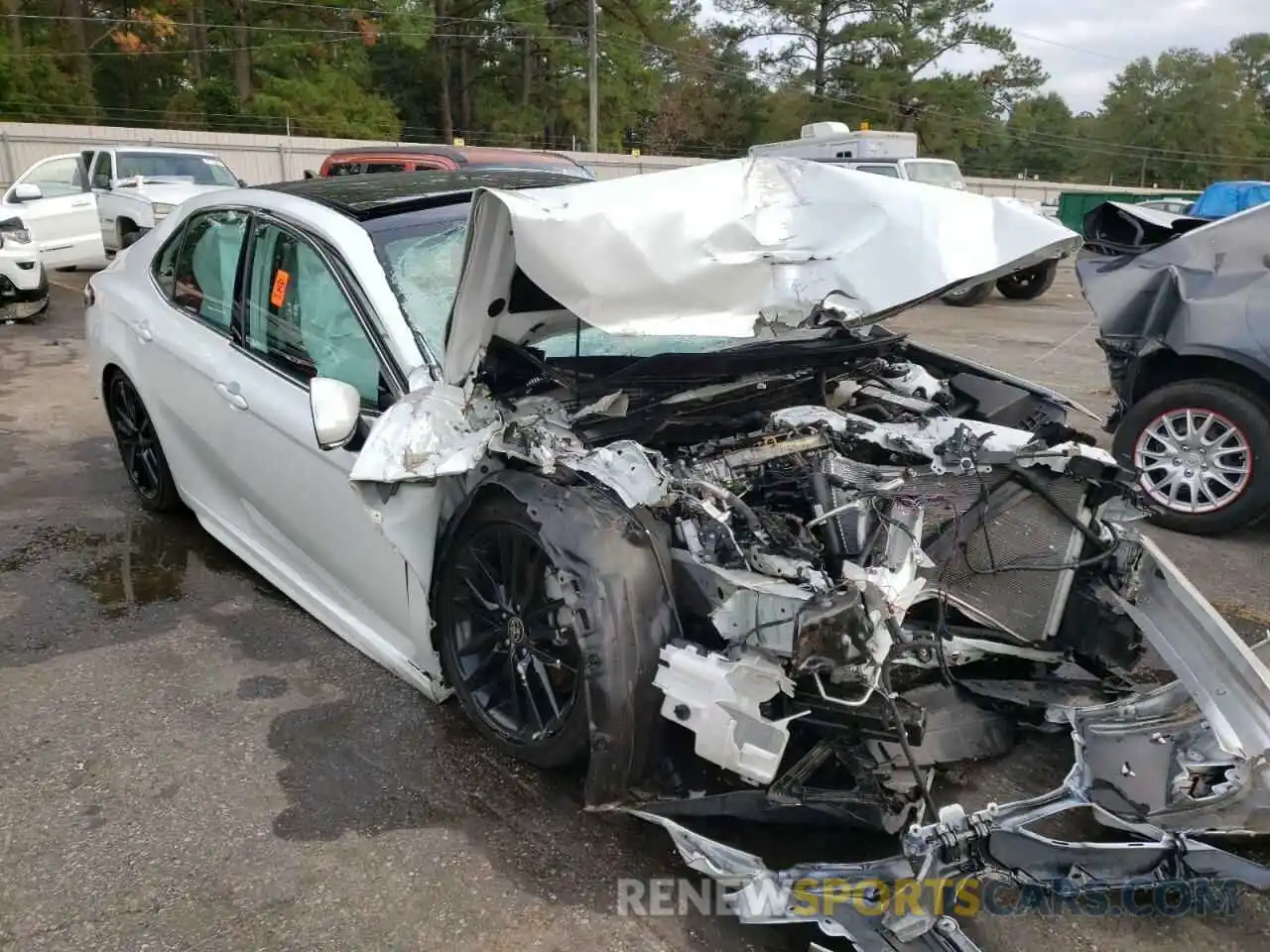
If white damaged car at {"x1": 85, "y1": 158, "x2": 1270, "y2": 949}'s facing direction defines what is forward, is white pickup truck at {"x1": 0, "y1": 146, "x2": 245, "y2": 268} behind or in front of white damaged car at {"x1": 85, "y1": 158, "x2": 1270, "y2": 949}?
behind

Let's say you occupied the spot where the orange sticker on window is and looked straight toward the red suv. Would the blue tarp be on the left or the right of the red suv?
right

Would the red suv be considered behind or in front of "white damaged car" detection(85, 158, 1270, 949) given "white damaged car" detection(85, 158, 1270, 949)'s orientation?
behind

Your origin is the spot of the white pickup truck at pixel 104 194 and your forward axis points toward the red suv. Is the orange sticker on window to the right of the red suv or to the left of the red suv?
right

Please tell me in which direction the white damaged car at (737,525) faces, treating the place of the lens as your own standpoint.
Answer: facing the viewer and to the right of the viewer

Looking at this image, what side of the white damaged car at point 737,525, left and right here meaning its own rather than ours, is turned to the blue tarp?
left

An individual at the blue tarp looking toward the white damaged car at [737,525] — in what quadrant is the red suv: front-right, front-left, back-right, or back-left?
front-right
